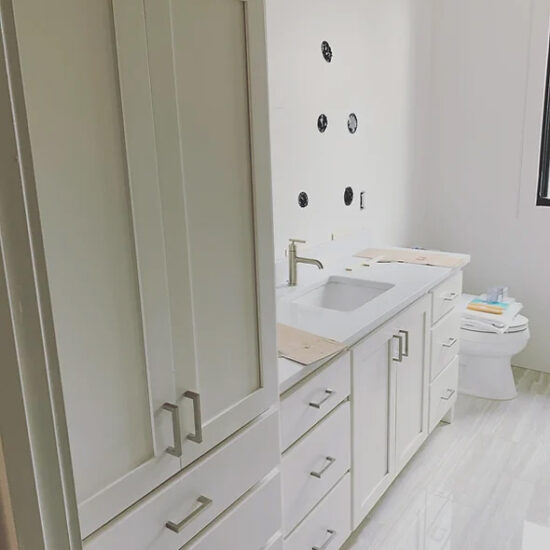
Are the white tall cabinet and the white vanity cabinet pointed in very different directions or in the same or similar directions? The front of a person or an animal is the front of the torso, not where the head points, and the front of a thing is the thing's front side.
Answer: same or similar directions

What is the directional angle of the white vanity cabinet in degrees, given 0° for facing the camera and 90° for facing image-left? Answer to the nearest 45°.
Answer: approximately 315°

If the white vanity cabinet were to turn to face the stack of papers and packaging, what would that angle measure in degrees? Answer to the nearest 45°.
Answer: approximately 90° to its left

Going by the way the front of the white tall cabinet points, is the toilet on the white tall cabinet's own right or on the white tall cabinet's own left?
on the white tall cabinet's own left

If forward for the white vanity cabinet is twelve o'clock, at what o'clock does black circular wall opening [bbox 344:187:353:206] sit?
The black circular wall opening is roughly at 7 o'clock from the white vanity cabinet.

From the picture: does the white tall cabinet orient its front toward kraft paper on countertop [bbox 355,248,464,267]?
no

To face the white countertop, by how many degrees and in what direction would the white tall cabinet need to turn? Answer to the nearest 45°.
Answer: approximately 90° to its left

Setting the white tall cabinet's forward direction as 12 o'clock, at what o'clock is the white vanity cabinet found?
The white vanity cabinet is roughly at 9 o'clock from the white tall cabinet.

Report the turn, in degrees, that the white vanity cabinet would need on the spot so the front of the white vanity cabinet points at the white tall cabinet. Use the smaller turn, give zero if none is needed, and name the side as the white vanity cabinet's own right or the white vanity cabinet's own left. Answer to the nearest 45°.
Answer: approximately 45° to the white vanity cabinet's own right

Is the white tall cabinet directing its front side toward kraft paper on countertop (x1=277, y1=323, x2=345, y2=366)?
no

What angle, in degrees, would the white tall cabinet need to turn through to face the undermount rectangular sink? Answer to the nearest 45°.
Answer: approximately 90° to its left

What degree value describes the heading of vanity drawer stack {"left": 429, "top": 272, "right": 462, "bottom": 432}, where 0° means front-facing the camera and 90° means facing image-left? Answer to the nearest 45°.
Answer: approximately 315°

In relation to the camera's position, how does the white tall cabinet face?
facing the viewer and to the right of the viewer

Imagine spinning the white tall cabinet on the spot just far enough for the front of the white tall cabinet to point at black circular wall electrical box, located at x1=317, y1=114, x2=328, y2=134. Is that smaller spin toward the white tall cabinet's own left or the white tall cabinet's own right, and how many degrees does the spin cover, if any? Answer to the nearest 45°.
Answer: approximately 90° to the white tall cabinet's own left

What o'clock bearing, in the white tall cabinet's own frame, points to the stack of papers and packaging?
The stack of papers and packaging is roughly at 9 o'clock from the white tall cabinet.
